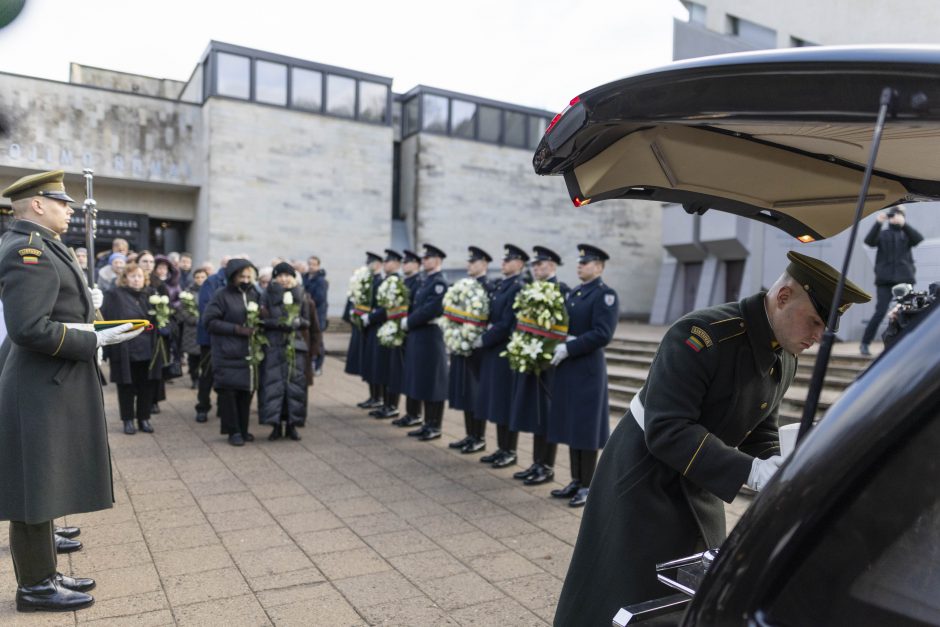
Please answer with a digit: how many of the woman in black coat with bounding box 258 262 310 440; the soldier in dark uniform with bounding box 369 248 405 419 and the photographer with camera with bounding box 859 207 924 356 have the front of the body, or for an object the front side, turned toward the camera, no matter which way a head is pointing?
2

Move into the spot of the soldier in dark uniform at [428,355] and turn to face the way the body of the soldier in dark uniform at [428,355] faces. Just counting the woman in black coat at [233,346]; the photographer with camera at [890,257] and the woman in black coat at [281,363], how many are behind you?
1

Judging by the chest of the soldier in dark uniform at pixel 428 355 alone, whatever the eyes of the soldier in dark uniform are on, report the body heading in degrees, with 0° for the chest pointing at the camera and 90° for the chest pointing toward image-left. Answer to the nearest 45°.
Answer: approximately 90°

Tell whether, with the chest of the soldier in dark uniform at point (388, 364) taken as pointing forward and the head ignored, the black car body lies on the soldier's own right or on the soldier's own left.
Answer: on the soldier's own left

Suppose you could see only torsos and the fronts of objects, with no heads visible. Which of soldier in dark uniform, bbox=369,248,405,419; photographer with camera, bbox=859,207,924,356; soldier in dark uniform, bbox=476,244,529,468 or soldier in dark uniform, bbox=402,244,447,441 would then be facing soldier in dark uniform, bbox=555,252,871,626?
the photographer with camera

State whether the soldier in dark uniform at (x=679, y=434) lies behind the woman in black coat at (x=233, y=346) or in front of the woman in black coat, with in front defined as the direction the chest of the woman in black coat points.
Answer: in front

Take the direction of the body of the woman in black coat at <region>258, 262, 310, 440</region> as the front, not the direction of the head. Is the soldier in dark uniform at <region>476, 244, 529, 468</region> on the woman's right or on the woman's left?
on the woman's left

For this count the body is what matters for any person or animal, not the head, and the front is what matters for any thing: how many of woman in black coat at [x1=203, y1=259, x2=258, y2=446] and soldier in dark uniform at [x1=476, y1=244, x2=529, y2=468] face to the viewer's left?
1

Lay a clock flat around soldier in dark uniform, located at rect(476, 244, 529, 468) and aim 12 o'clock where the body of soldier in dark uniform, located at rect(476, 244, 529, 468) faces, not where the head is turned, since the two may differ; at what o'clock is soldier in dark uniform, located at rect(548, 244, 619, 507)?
soldier in dark uniform, located at rect(548, 244, 619, 507) is roughly at 8 o'clock from soldier in dark uniform, located at rect(476, 244, 529, 468).

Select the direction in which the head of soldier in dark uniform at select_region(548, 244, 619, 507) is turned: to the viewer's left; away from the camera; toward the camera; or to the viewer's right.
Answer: to the viewer's left

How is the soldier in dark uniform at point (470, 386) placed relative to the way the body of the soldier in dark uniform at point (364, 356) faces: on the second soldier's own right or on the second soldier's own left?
on the second soldier's own left

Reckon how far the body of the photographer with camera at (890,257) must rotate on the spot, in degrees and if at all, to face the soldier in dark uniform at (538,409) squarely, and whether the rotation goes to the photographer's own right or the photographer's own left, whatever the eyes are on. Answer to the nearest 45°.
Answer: approximately 45° to the photographer's own right
